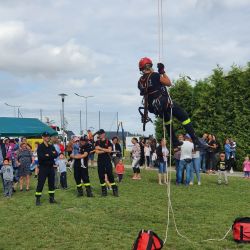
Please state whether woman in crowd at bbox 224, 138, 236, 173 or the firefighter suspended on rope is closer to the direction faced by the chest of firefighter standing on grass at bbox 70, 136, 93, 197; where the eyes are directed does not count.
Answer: the firefighter suspended on rope

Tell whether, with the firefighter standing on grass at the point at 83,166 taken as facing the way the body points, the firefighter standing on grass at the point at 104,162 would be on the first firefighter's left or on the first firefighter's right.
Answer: on the first firefighter's left

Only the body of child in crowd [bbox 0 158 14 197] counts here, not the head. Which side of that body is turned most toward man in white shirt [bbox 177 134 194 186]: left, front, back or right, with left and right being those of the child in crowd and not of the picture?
left

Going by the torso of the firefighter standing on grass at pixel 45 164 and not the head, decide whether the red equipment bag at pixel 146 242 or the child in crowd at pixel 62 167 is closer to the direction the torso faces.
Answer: the red equipment bag

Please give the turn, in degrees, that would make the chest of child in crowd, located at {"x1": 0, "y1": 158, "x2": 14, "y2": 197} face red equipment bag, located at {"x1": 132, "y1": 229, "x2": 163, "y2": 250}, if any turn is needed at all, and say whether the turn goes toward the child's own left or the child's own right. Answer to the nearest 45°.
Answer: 0° — they already face it

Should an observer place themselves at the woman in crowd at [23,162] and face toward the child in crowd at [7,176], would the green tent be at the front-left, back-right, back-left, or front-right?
back-right

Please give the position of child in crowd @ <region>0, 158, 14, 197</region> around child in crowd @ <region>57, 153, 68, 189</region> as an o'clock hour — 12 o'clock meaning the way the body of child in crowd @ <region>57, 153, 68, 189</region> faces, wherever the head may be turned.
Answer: child in crowd @ <region>0, 158, 14, 197</region> is roughly at 2 o'clock from child in crowd @ <region>57, 153, 68, 189</region>.

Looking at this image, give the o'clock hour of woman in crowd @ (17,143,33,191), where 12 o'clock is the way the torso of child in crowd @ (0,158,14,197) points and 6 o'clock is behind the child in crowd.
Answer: The woman in crowd is roughly at 7 o'clock from the child in crowd.

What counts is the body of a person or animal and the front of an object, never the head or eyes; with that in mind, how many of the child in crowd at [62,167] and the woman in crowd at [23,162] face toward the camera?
2

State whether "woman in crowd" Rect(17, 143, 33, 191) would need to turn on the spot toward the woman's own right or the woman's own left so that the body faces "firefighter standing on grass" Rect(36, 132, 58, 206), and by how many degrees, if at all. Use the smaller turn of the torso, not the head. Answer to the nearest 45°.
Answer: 0° — they already face them
